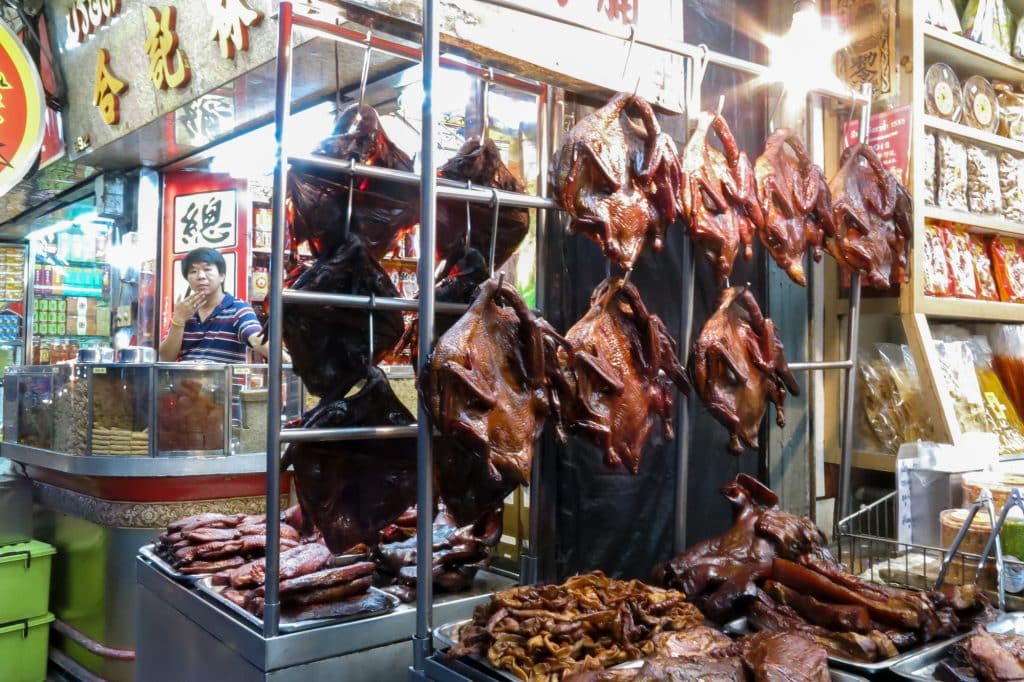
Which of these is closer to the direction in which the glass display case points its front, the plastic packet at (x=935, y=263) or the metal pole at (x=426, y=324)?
the metal pole

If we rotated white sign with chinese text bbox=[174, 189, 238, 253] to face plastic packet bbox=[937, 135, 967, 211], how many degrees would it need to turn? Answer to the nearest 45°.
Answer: approximately 45° to its left

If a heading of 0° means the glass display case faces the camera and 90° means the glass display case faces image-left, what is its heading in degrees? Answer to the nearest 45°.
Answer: approximately 0°

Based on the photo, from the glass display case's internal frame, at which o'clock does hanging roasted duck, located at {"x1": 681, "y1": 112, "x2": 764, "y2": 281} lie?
The hanging roasted duck is roughly at 11 o'clock from the glass display case.

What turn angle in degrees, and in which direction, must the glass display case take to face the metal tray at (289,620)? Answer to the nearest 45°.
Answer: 0° — it already faces it

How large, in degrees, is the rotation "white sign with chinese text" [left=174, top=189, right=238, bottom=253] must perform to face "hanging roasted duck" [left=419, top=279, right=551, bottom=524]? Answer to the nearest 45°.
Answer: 0° — it already faces it

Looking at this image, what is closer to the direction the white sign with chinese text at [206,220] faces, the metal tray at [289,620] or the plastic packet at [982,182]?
the metal tray

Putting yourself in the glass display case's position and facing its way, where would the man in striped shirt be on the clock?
The man in striped shirt is roughly at 6 o'clock from the glass display case.

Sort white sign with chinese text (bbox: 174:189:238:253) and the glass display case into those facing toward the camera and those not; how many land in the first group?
2

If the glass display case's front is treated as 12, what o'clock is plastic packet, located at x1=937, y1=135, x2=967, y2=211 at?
The plastic packet is roughly at 10 o'clock from the glass display case.
